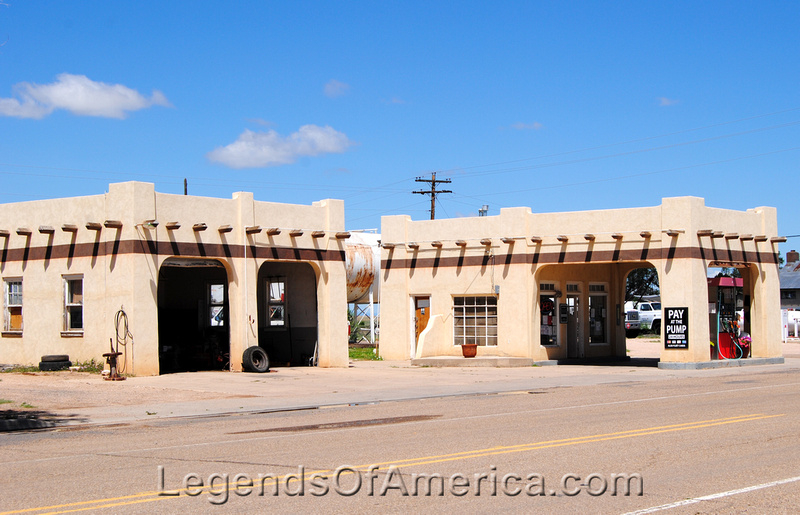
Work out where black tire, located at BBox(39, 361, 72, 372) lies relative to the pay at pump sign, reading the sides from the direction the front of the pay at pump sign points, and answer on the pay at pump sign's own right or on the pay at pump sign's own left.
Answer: on the pay at pump sign's own right

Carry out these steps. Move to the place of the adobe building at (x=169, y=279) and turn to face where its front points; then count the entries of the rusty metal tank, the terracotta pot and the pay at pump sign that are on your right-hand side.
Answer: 0

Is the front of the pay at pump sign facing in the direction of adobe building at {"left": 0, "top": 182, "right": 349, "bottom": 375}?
no

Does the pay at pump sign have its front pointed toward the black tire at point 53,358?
no

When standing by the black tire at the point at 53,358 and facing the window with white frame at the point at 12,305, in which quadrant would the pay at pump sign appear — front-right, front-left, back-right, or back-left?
back-right

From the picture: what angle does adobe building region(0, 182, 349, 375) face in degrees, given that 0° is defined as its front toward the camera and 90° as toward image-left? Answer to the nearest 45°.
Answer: approximately 315°

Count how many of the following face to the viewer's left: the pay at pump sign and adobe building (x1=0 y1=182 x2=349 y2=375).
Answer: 0

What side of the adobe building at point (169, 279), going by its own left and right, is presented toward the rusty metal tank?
left

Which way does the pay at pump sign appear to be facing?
toward the camera
